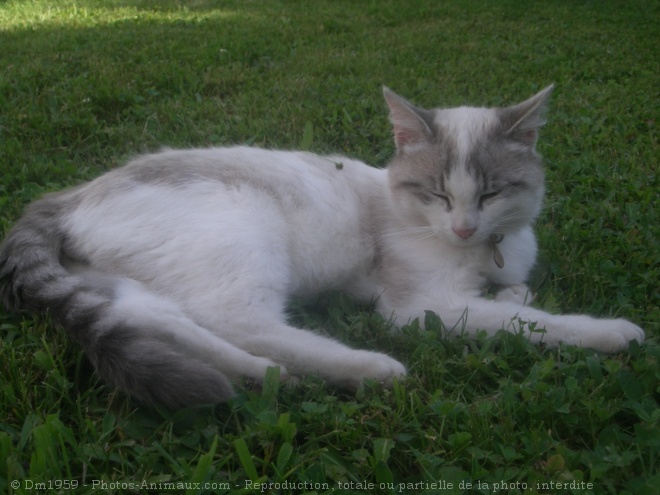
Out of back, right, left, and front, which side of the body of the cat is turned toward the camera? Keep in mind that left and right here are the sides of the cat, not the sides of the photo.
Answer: right
